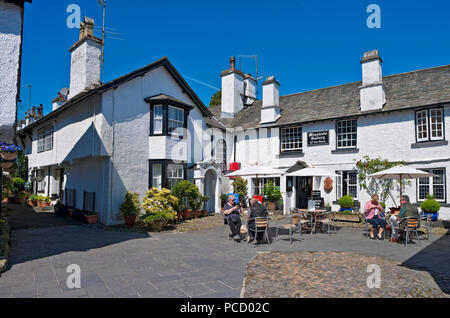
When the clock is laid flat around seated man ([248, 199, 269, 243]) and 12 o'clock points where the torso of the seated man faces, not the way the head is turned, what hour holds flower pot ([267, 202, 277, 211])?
The flower pot is roughly at 12 o'clock from the seated man.

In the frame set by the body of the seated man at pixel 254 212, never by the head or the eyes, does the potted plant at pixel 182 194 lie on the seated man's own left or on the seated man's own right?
on the seated man's own right

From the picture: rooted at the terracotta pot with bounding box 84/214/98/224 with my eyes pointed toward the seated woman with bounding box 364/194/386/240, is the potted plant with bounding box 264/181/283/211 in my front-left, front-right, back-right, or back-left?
front-left

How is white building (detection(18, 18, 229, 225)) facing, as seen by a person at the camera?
facing the viewer and to the right of the viewer

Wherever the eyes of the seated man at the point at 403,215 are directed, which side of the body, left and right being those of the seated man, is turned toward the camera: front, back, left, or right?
left

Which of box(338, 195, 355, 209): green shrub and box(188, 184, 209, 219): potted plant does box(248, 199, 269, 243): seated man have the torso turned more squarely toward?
the potted plant

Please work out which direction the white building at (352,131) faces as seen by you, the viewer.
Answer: facing the viewer and to the left of the viewer

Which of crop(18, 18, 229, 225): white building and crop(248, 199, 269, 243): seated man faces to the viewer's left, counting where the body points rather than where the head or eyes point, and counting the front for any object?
the seated man

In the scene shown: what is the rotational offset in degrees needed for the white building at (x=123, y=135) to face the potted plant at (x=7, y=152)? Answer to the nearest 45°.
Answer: approximately 45° to its right
